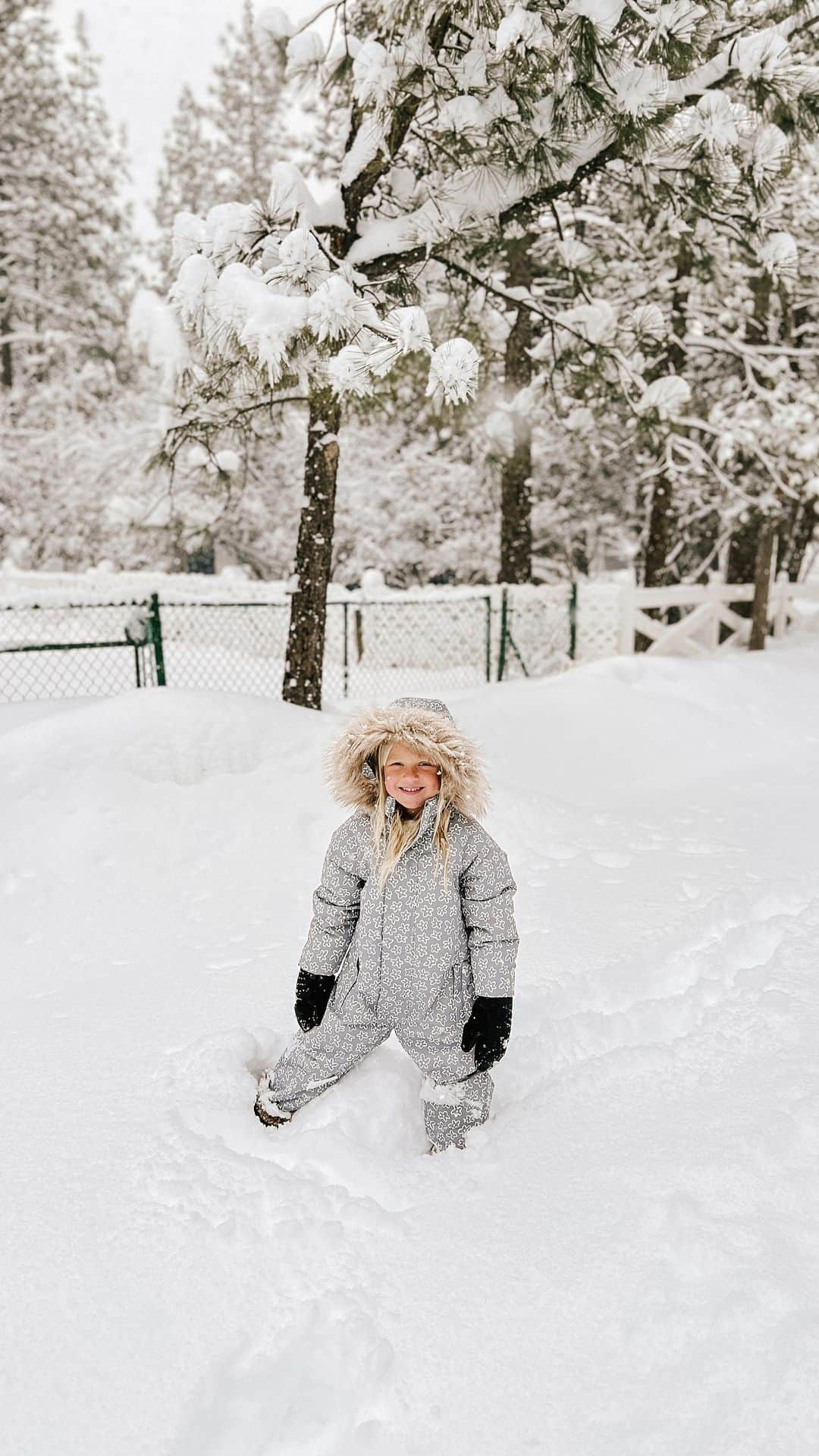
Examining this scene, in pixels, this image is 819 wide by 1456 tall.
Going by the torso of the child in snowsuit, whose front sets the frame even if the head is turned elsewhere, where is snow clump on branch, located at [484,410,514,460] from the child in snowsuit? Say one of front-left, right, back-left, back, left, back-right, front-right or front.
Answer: back

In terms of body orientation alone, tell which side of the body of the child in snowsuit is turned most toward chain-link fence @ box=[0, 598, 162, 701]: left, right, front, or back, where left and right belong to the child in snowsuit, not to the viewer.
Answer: back

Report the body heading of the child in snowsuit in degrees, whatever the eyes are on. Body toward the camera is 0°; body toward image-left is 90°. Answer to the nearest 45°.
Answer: approximately 0°

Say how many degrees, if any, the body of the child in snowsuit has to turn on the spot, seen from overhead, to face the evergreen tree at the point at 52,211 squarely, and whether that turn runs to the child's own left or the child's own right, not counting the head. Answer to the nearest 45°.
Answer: approximately 180°

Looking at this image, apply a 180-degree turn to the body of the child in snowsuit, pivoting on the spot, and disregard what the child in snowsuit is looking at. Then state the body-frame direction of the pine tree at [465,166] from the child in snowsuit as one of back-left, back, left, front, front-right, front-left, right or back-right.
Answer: front

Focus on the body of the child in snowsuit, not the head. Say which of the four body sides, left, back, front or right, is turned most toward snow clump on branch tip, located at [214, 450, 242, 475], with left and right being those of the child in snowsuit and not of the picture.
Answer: back

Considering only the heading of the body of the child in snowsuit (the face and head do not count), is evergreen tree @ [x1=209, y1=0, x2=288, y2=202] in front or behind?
behind

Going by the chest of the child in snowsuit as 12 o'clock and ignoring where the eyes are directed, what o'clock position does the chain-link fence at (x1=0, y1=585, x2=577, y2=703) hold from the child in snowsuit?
The chain-link fence is roughly at 6 o'clock from the child in snowsuit.

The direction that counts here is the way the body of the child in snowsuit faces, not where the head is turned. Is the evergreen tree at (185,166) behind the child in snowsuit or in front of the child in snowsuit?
behind

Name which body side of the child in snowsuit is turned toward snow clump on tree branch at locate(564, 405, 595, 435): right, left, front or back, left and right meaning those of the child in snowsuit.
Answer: back
